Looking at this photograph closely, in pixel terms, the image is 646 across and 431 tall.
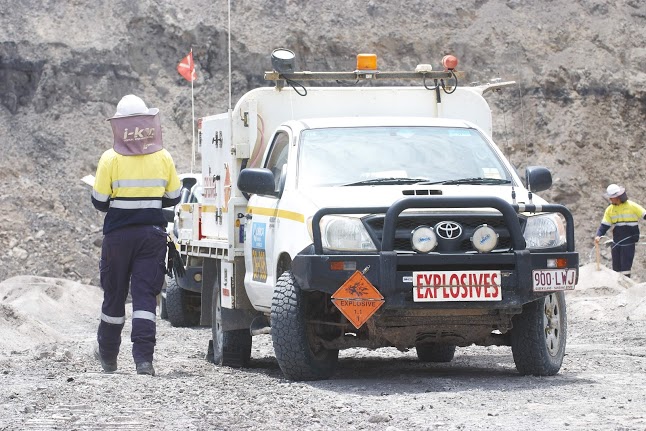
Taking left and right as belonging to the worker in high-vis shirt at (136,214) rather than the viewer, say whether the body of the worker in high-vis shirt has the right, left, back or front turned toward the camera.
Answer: back

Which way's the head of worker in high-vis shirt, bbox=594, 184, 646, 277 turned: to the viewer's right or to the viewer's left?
to the viewer's left

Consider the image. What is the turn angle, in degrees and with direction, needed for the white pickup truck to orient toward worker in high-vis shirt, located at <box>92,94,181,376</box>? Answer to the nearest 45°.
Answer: approximately 90° to its right

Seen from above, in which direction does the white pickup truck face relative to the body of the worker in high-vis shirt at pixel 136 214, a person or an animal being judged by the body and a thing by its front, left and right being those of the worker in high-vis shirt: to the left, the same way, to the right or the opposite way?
the opposite way

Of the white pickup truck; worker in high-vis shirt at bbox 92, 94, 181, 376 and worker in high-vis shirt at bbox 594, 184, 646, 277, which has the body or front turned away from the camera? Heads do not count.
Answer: worker in high-vis shirt at bbox 92, 94, 181, 376

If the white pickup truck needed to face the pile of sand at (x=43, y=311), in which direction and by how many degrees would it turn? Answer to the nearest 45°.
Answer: approximately 135° to its right

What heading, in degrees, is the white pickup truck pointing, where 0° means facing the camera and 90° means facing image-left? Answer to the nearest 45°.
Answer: approximately 0°

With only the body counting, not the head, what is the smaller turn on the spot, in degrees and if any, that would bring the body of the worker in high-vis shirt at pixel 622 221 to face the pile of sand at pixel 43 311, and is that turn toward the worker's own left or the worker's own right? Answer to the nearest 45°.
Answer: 0° — they already face it

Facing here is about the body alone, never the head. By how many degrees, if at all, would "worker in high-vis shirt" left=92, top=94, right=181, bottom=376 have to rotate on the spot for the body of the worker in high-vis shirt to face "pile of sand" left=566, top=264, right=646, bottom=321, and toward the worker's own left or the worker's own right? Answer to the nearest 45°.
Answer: approximately 45° to the worker's own right

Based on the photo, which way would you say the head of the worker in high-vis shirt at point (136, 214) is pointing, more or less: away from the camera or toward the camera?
away from the camera

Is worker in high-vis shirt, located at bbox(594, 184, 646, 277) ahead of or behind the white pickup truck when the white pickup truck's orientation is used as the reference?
behind

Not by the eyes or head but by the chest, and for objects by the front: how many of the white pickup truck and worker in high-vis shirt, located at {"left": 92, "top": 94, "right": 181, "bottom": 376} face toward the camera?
1
